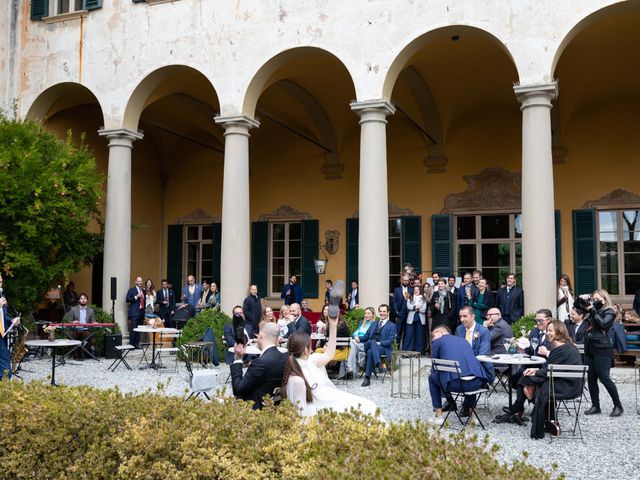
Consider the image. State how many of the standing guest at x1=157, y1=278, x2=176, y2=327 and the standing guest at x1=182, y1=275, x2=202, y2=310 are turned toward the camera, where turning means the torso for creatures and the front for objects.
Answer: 2

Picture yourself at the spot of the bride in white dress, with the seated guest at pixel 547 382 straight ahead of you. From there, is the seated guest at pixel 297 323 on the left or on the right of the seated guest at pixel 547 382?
left

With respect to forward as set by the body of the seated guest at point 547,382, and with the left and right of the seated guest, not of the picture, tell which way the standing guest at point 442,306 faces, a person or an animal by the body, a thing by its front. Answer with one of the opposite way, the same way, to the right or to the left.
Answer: to the left

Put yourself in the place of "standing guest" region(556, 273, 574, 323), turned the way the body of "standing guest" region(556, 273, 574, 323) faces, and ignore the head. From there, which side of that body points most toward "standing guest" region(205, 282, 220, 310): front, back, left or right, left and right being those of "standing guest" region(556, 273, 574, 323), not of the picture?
right

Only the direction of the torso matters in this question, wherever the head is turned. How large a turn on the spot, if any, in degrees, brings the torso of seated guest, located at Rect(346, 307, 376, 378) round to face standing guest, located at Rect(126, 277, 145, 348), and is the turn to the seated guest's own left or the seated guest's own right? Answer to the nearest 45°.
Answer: approximately 90° to the seated guest's own right

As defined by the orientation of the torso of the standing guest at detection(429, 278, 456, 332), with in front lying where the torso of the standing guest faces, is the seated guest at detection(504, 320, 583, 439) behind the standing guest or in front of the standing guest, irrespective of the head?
in front

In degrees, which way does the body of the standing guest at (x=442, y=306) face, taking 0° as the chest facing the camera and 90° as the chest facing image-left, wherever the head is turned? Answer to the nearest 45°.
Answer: approximately 0°

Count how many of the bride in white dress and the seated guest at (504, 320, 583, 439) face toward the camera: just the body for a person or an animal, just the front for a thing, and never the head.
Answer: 0

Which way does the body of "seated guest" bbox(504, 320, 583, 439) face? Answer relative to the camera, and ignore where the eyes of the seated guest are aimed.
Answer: to the viewer's left

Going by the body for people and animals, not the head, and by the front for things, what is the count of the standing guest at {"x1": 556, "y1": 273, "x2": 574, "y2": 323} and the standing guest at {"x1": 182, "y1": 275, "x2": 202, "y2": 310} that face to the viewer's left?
0

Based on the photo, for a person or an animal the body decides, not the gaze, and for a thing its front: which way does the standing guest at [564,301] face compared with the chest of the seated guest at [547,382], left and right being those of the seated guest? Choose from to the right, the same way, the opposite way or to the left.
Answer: to the left

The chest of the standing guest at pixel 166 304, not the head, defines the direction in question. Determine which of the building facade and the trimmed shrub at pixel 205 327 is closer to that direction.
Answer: the trimmed shrub

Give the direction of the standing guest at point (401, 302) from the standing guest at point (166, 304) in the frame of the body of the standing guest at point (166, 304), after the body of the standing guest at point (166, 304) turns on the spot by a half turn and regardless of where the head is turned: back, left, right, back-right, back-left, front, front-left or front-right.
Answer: back-right
